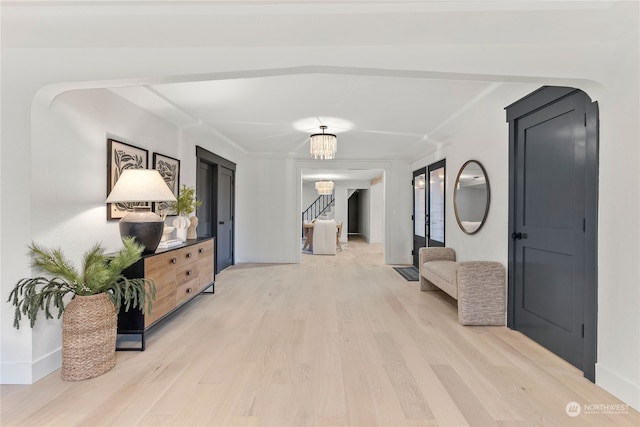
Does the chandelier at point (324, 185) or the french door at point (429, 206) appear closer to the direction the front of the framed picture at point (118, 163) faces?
the french door

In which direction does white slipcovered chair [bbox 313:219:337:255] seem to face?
away from the camera

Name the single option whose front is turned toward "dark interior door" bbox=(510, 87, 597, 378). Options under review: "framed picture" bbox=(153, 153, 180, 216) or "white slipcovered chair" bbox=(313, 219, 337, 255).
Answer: the framed picture

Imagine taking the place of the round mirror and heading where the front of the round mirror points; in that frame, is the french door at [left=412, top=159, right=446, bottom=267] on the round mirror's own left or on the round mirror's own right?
on the round mirror's own right

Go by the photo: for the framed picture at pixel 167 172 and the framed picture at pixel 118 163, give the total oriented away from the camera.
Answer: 0

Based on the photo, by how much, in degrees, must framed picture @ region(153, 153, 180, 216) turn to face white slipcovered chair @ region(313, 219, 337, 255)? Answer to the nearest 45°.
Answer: approximately 90° to its left

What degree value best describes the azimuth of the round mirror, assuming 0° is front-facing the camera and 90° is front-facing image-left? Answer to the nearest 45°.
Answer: approximately 45°

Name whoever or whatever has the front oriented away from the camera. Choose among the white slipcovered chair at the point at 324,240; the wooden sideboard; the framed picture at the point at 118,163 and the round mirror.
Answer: the white slipcovered chair

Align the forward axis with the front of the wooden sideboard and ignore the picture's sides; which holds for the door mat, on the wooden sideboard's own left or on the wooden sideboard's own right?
on the wooden sideboard's own left

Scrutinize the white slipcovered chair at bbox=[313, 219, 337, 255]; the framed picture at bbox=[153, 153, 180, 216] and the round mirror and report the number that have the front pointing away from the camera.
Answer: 1

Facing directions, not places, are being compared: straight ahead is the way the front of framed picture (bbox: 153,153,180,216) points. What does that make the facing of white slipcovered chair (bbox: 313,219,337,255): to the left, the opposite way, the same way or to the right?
to the left

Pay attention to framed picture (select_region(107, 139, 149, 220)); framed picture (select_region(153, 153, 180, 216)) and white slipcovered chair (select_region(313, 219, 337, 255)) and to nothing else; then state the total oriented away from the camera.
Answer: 1

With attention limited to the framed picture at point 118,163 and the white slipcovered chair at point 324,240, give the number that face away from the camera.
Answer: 1

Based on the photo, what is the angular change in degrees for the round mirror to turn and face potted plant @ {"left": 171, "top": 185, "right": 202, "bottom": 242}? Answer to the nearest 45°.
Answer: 0° — it already faces it

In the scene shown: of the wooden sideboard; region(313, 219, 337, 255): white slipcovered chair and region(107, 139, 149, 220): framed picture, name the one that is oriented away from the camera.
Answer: the white slipcovered chair

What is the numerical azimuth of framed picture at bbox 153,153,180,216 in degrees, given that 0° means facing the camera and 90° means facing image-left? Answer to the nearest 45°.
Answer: approximately 315°
